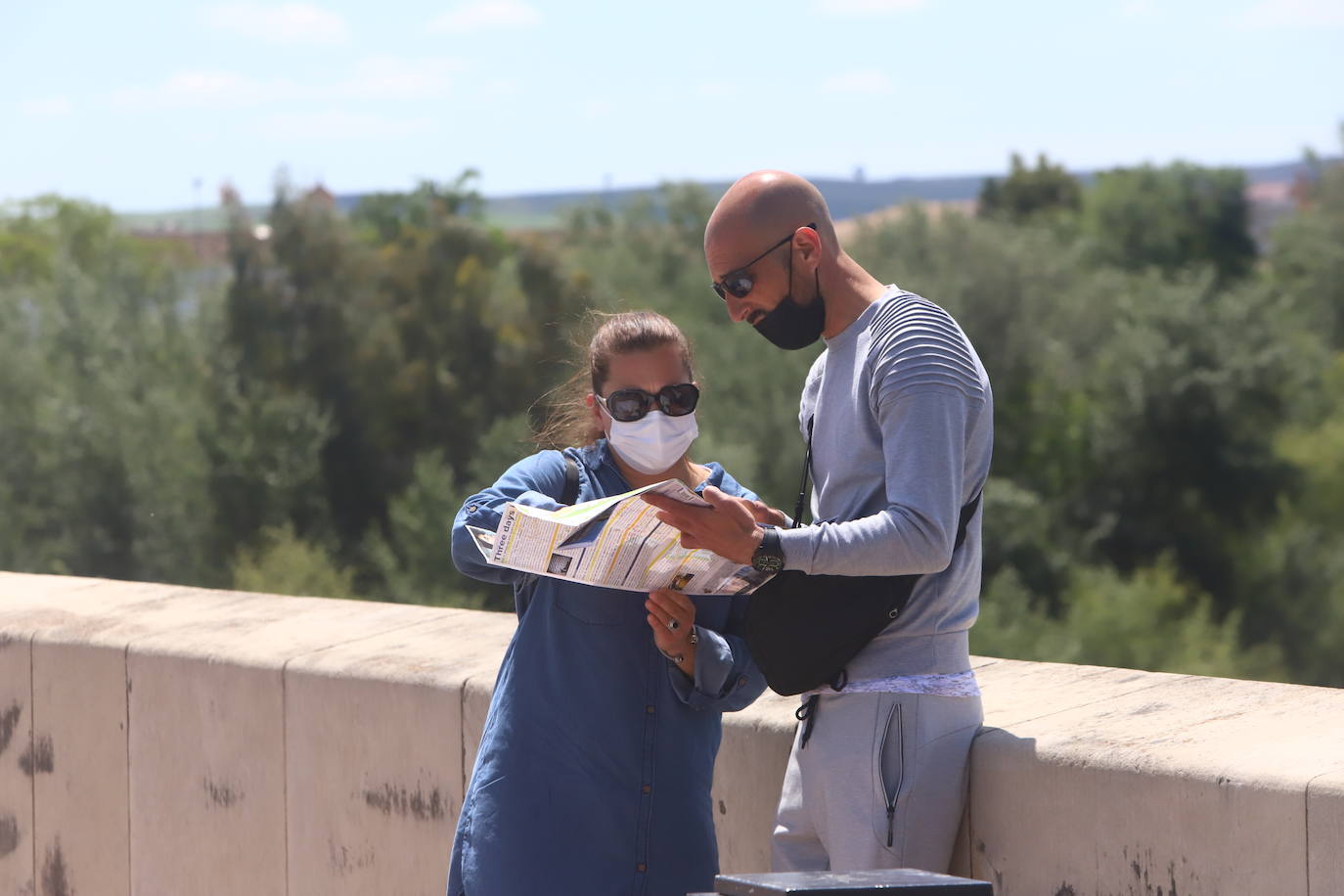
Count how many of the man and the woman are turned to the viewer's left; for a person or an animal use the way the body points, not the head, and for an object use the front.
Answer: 1

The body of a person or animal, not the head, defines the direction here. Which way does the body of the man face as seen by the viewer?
to the viewer's left

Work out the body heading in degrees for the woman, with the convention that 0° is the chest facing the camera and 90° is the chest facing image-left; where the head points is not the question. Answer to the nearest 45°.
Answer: approximately 315°
